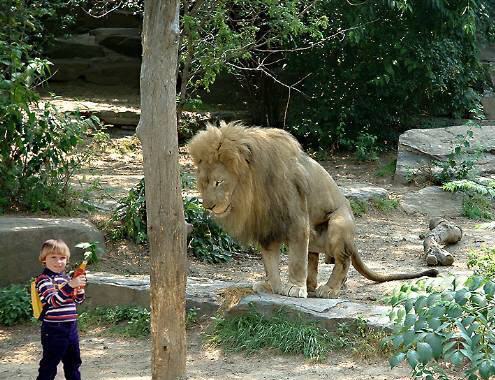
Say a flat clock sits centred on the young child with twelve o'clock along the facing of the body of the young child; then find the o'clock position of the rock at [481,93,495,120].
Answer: The rock is roughly at 9 o'clock from the young child.

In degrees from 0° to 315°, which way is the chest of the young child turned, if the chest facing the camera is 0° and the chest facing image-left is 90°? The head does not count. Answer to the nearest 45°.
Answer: approximately 315°

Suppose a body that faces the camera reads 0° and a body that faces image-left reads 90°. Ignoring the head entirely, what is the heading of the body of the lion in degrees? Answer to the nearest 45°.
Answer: approximately 45°

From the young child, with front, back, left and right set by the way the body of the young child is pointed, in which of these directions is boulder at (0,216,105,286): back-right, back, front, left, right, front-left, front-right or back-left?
back-left

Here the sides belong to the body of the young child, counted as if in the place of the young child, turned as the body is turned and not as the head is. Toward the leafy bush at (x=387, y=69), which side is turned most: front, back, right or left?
left

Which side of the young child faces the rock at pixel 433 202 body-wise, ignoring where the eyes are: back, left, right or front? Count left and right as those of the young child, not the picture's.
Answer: left
